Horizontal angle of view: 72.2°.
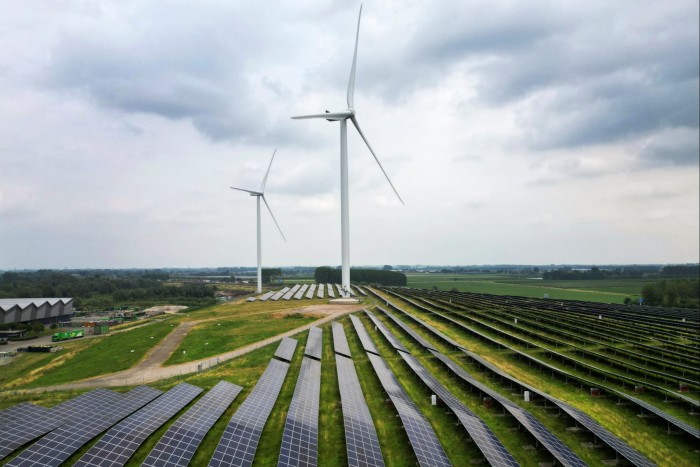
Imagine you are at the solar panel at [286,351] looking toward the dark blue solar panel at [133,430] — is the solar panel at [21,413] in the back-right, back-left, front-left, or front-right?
front-right

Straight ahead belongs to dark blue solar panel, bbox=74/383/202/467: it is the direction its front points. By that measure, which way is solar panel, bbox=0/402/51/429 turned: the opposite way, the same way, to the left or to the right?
the same way

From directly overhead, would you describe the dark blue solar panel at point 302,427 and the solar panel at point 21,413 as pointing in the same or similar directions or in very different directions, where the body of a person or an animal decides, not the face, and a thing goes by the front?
same or similar directions

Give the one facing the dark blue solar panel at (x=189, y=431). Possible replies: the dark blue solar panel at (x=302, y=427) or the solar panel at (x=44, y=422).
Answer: the solar panel

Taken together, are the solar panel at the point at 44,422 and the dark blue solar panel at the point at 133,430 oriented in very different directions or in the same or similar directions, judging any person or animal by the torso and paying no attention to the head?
same or similar directions
